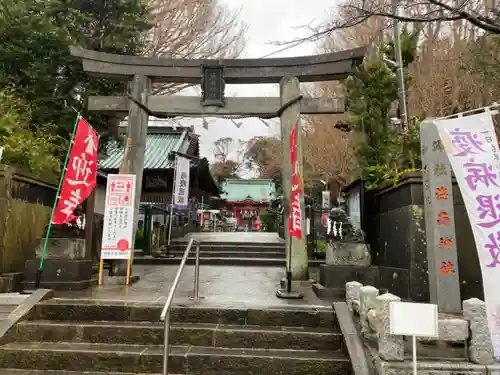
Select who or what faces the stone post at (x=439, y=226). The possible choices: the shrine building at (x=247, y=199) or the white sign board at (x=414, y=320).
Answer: the shrine building

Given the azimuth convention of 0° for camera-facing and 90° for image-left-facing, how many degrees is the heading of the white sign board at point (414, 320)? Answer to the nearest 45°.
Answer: approximately 0°

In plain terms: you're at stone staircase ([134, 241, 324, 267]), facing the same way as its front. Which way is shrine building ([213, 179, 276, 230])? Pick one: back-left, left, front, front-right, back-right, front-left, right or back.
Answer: back

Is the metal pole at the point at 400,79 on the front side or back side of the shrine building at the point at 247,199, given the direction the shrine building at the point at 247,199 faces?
on the front side

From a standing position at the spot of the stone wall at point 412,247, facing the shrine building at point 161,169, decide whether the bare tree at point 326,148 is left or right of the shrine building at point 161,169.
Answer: right

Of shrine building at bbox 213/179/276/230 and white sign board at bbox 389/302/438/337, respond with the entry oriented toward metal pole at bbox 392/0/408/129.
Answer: the shrine building

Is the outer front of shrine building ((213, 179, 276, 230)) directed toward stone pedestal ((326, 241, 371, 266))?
yes

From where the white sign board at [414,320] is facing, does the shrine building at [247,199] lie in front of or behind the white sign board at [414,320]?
behind

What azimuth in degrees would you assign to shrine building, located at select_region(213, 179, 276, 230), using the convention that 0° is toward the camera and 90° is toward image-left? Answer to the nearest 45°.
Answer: approximately 0°
